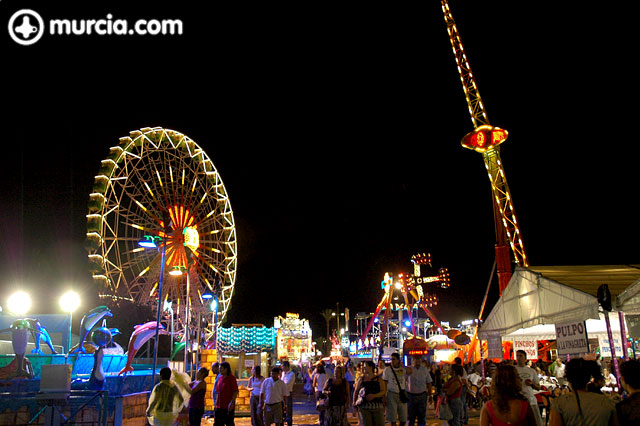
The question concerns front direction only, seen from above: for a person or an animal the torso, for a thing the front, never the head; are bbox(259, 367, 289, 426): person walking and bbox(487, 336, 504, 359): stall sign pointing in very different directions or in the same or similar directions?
same or similar directions

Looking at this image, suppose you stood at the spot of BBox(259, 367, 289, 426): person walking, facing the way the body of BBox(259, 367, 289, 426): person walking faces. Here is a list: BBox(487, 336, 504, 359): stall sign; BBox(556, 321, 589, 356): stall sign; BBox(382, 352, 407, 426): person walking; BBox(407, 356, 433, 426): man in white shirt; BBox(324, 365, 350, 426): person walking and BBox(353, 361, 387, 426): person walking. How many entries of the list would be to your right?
0

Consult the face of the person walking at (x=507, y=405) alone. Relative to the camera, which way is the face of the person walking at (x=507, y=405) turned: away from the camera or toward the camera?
away from the camera

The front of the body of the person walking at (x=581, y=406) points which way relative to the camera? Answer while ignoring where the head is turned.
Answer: away from the camera

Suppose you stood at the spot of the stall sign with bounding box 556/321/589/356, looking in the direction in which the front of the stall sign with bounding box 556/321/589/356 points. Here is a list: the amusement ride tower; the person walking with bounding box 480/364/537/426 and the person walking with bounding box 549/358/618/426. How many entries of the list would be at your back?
1

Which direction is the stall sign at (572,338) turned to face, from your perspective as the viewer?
facing the viewer

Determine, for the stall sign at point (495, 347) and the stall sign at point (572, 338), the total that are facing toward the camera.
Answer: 2

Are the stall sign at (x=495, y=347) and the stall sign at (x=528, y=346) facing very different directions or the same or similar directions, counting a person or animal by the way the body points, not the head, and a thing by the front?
same or similar directions

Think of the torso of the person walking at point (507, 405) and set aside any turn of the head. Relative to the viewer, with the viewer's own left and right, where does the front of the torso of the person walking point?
facing away from the viewer

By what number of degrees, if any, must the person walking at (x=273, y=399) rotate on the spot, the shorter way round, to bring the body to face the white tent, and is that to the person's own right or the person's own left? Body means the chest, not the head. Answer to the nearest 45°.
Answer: approximately 90° to the person's own left

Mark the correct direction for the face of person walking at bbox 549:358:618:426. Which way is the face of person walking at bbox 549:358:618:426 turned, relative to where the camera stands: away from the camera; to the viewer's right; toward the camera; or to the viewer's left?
away from the camera

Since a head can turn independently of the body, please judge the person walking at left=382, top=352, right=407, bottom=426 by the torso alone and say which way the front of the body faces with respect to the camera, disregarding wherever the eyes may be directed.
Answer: toward the camera

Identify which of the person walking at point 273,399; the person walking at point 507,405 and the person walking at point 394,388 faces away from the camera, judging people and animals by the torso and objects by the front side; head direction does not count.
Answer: the person walking at point 507,405

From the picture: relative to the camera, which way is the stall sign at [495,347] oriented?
toward the camera

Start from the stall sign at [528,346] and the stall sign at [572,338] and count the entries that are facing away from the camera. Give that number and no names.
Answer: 0

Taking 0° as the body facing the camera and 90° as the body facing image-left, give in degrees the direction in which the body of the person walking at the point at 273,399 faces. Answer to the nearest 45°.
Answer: approximately 0°
